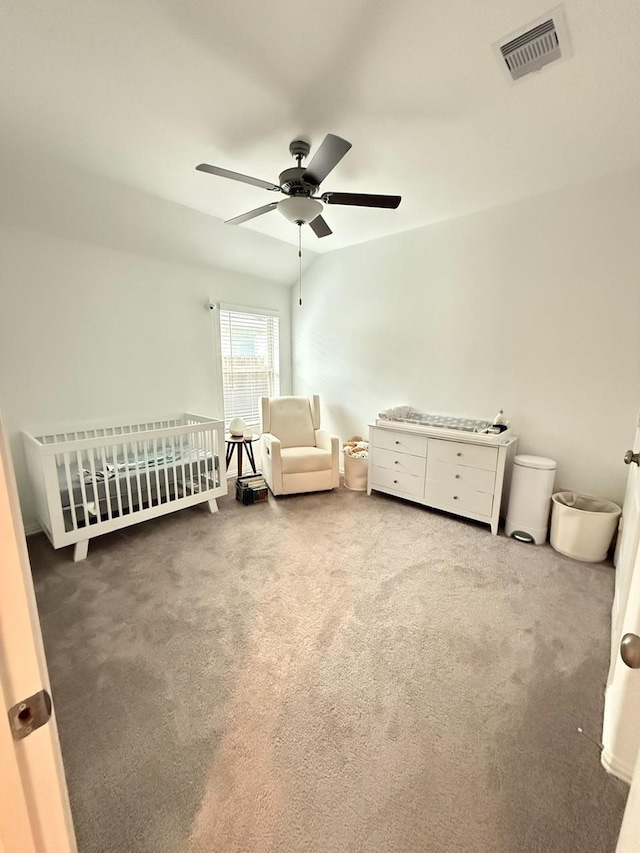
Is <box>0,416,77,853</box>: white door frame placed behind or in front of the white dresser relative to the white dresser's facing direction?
in front

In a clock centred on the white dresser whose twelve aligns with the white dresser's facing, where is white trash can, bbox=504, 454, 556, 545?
The white trash can is roughly at 8 o'clock from the white dresser.

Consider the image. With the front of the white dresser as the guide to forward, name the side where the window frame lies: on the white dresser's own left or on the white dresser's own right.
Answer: on the white dresser's own right

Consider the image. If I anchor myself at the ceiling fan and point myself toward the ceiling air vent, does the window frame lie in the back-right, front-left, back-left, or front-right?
back-left

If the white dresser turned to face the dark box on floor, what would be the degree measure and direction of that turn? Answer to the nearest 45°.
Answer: approximately 45° to its right

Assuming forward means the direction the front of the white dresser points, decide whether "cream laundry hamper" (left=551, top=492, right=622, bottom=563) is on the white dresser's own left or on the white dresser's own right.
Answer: on the white dresser's own left

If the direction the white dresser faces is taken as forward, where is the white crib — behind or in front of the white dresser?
in front

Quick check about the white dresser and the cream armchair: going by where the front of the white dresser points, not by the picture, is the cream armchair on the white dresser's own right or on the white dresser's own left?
on the white dresser's own right

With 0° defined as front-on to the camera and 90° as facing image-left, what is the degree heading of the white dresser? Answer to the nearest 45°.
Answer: approximately 45°
